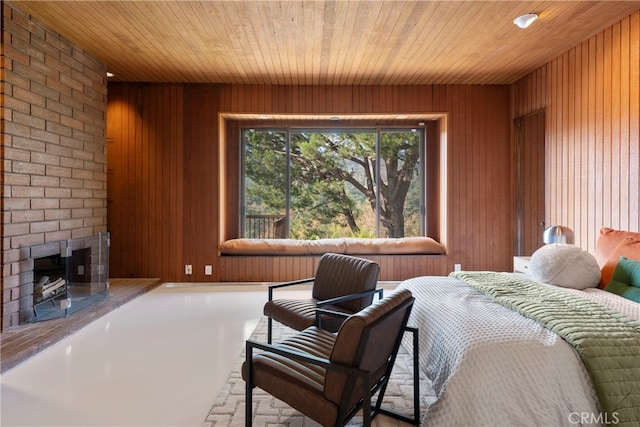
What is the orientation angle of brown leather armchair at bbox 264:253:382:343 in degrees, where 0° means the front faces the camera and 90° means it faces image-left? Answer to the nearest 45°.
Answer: approximately 45°

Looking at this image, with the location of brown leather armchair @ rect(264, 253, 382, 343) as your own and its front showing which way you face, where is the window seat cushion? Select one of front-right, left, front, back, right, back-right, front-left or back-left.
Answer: back-right

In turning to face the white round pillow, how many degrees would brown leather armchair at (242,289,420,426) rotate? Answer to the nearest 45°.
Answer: approximately 90° to its right

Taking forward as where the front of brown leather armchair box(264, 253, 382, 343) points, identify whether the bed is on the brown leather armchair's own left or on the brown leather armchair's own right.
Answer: on the brown leather armchair's own left

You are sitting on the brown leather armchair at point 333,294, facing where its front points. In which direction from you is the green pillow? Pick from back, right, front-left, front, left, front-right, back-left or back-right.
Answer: back-left

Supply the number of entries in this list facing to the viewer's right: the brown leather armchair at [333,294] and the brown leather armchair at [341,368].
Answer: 0

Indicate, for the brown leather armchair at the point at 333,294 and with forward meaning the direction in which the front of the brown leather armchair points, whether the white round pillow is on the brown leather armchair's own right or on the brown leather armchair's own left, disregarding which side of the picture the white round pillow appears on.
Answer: on the brown leather armchair's own left

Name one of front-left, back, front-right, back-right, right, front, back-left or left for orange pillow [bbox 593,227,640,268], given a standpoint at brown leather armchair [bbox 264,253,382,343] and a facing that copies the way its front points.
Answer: back-left

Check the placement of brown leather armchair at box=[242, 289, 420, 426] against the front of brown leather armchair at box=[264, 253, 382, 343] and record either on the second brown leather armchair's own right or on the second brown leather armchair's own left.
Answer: on the second brown leather armchair's own left
